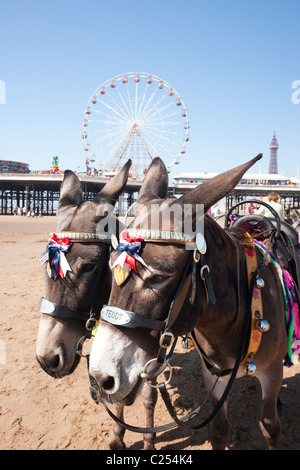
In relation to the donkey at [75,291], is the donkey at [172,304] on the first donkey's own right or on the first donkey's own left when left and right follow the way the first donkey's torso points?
on the first donkey's own left

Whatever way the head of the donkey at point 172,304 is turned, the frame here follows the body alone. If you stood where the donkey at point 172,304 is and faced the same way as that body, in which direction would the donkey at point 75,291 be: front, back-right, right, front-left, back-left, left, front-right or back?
right

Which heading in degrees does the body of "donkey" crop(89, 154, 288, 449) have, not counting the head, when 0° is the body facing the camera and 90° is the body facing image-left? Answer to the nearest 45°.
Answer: approximately 45°

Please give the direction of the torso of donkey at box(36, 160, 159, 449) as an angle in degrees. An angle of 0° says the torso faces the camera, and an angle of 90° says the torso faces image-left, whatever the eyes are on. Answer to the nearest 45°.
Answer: approximately 45°
